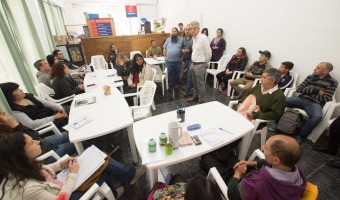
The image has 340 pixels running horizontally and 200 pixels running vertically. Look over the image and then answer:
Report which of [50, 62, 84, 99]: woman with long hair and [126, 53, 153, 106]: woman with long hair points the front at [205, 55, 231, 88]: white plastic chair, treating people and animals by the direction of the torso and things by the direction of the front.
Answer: [50, 62, 84, 99]: woman with long hair

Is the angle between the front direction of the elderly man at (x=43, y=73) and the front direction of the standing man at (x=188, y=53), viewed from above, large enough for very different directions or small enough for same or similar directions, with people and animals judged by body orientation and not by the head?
very different directions

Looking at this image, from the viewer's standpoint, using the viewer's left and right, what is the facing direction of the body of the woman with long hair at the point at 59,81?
facing to the right of the viewer

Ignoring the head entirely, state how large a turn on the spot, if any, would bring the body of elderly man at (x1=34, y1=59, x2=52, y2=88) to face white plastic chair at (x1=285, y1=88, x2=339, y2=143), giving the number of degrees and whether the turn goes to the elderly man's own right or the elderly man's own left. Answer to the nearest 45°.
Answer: approximately 45° to the elderly man's own right

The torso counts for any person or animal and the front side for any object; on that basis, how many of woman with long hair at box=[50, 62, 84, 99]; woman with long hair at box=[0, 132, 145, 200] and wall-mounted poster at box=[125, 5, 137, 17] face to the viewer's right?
2

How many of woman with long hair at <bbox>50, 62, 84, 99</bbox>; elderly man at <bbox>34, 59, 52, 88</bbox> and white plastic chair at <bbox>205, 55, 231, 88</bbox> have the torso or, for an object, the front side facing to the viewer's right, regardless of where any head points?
2

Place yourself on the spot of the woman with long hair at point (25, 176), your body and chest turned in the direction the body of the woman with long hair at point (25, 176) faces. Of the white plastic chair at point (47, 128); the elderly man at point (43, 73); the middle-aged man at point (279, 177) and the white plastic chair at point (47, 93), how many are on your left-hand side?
3

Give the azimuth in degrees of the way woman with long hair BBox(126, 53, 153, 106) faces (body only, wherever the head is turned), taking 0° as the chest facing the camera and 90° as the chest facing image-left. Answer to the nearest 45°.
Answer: approximately 45°

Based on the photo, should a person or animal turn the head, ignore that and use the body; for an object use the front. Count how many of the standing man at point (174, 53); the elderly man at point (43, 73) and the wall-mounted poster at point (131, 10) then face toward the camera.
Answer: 2

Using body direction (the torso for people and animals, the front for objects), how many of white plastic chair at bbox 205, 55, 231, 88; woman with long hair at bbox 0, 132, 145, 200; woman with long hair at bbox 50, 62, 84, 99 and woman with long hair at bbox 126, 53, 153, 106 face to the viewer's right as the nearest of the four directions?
2

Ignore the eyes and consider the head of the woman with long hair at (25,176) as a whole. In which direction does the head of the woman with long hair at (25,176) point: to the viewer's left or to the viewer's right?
to the viewer's right
